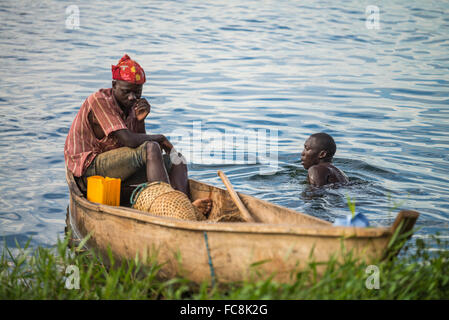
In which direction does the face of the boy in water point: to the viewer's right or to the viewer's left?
to the viewer's left

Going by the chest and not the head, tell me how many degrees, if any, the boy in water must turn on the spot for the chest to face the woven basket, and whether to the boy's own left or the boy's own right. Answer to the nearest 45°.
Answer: approximately 45° to the boy's own left

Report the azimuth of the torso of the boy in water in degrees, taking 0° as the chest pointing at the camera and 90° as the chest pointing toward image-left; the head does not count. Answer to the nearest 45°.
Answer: approximately 90°
